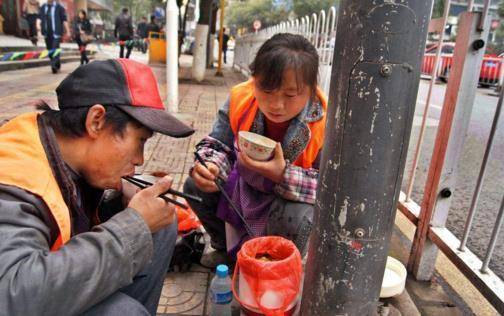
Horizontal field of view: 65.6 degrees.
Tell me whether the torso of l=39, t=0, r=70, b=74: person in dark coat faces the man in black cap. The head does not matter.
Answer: yes

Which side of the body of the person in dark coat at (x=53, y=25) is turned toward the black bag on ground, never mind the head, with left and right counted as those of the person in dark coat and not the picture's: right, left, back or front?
front

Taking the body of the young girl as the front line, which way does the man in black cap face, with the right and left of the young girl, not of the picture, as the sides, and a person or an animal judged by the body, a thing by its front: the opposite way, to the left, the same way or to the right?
to the left

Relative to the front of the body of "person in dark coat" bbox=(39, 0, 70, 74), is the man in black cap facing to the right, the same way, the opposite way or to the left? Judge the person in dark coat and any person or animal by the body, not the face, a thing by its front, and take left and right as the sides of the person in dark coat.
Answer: to the left

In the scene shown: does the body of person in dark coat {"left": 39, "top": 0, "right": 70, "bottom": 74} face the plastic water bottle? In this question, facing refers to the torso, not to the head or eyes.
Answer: yes

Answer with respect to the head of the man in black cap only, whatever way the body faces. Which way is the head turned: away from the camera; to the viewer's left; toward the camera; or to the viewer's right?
to the viewer's right

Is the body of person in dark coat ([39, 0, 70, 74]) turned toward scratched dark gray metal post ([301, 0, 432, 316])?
yes

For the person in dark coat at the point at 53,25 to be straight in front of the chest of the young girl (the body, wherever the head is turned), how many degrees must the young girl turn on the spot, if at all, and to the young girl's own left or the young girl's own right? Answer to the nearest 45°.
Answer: approximately 135° to the young girl's own right

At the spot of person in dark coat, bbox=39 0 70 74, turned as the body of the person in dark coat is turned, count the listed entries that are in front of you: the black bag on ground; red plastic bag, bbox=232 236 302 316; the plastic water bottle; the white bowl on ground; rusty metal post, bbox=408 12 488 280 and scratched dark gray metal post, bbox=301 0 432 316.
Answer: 6

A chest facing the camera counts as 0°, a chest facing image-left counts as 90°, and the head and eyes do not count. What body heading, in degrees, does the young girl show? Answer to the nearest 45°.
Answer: approximately 0°

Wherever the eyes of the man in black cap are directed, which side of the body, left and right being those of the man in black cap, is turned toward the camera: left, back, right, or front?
right

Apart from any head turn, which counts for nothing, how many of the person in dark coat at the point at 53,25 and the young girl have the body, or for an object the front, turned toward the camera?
2

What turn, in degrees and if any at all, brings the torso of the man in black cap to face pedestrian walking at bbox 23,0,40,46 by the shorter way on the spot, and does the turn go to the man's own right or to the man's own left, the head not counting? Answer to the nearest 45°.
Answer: approximately 90° to the man's own left

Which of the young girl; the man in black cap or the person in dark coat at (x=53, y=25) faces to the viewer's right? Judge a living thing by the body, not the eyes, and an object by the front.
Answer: the man in black cap

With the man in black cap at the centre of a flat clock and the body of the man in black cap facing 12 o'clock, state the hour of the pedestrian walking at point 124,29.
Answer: The pedestrian walking is roughly at 9 o'clock from the man in black cap.

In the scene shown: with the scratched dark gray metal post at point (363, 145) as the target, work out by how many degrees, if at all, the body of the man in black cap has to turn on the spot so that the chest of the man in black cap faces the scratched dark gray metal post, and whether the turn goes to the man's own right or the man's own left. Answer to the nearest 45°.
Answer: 0° — they already face it
